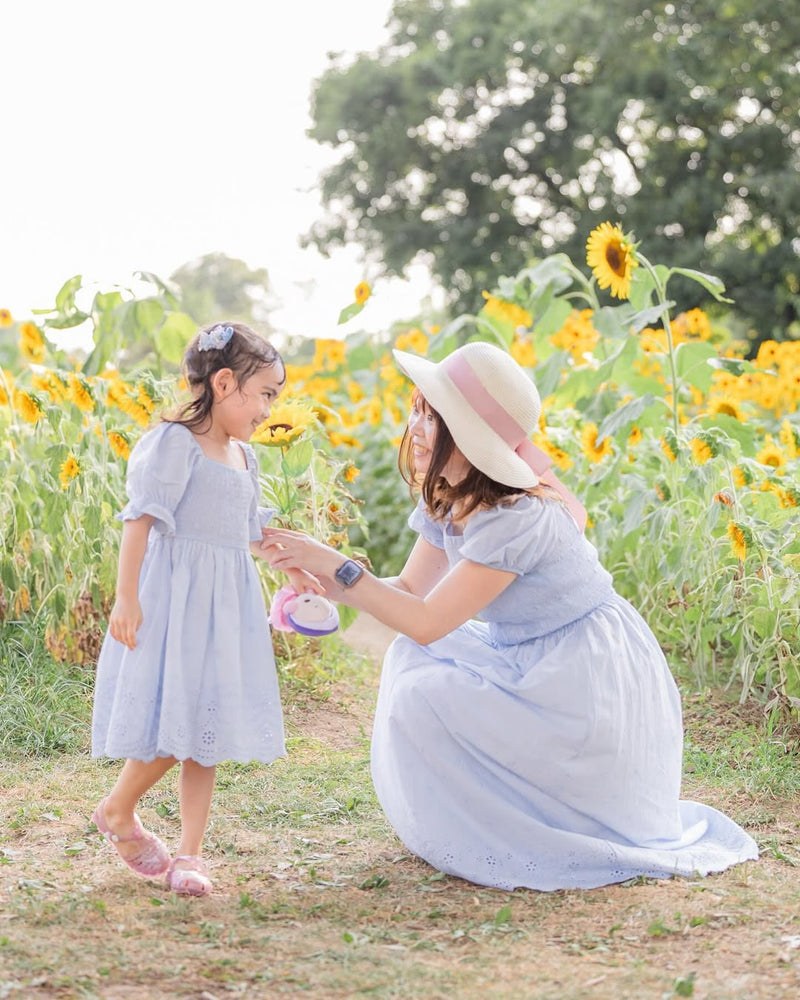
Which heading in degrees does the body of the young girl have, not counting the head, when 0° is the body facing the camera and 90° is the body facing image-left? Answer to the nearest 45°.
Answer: approximately 315°

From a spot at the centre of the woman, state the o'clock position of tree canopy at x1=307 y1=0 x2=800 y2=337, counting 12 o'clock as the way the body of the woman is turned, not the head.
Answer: The tree canopy is roughly at 3 o'clock from the woman.

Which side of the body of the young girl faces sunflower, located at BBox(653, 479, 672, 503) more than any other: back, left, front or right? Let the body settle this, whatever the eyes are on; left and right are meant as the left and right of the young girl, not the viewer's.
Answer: left

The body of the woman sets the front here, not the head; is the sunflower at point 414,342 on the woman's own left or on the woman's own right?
on the woman's own right

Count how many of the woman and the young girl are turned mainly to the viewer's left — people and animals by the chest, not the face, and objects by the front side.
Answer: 1

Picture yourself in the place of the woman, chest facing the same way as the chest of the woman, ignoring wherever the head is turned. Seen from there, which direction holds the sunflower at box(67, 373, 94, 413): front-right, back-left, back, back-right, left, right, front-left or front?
front-right

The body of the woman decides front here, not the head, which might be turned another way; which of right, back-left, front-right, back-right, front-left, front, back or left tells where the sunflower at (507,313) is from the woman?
right

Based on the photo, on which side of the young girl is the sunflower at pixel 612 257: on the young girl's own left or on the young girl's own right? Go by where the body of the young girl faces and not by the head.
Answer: on the young girl's own left

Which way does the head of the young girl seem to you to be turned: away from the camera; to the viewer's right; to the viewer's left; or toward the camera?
to the viewer's right

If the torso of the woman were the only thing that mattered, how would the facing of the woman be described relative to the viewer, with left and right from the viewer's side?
facing to the left of the viewer

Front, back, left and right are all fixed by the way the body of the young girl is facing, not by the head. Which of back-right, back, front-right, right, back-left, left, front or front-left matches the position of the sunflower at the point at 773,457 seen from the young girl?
left

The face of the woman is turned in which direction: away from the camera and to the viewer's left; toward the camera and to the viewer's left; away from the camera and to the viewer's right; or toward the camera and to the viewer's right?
toward the camera and to the viewer's left
